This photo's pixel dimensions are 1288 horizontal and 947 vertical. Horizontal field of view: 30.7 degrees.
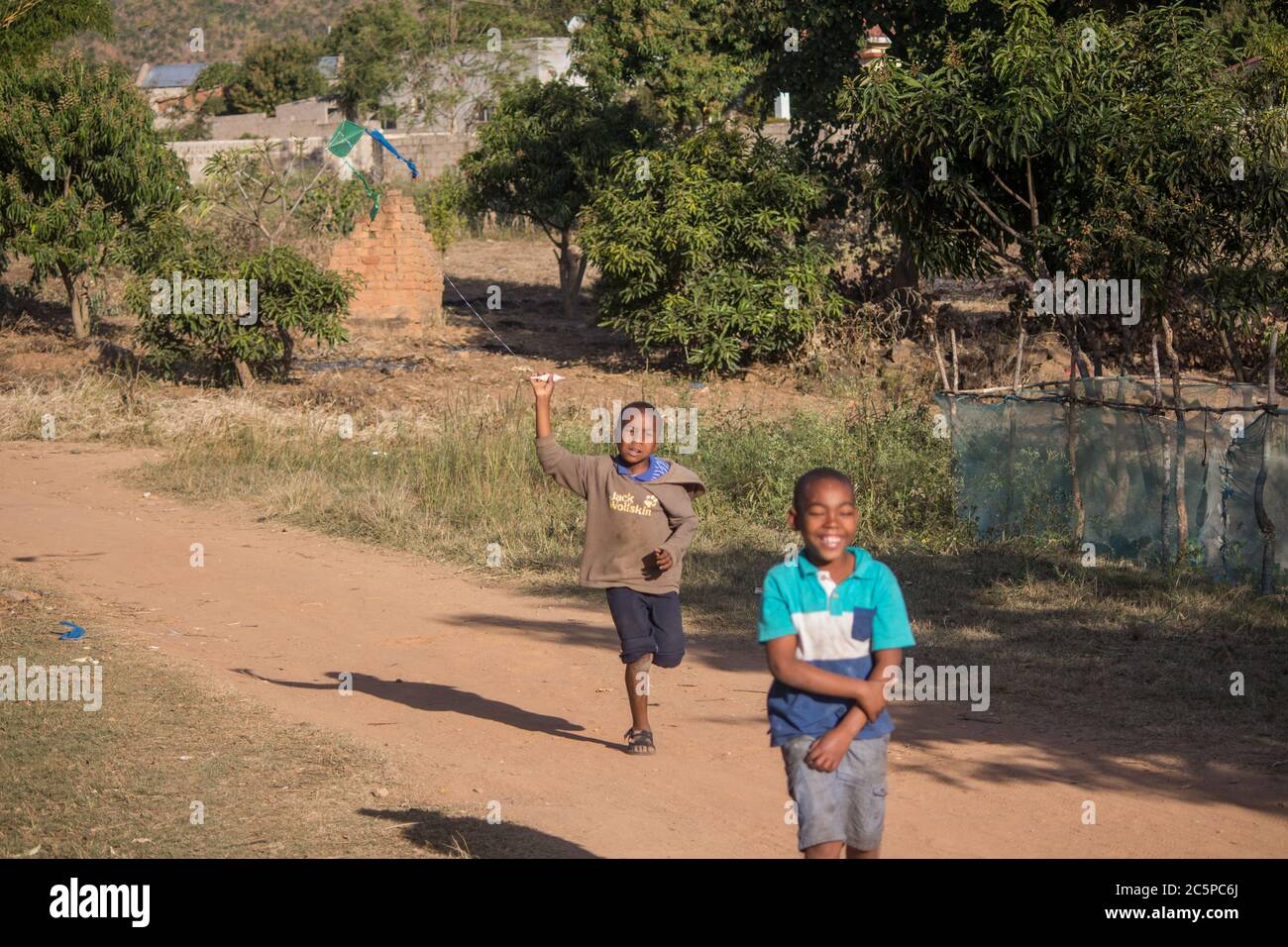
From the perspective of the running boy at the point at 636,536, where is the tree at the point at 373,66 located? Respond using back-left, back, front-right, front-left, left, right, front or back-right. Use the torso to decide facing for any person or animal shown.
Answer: back

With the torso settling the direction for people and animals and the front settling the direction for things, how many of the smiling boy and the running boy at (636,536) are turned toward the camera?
2

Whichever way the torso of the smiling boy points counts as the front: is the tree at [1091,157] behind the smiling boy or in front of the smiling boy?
behind

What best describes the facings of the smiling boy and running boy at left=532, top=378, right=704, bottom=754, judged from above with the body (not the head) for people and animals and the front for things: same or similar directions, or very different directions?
same or similar directions

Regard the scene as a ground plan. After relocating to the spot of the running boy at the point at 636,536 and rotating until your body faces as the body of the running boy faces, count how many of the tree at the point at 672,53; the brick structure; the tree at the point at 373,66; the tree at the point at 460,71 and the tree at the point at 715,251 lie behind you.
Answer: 5

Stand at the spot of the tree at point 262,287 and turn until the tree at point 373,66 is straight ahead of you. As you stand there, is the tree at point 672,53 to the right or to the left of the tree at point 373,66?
right

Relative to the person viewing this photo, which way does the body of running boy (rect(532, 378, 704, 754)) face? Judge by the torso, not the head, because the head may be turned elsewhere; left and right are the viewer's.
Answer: facing the viewer

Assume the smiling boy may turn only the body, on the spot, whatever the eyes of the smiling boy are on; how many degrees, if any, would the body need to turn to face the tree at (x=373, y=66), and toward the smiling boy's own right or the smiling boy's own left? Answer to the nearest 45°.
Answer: approximately 180°

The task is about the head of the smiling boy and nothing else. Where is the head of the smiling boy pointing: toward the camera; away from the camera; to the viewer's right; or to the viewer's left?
toward the camera

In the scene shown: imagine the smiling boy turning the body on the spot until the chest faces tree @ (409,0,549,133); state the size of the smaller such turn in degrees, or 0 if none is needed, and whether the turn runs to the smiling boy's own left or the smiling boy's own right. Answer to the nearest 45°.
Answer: approximately 180°

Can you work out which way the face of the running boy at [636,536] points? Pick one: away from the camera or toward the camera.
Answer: toward the camera

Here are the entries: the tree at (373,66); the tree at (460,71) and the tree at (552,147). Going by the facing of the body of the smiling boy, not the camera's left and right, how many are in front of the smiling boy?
0
